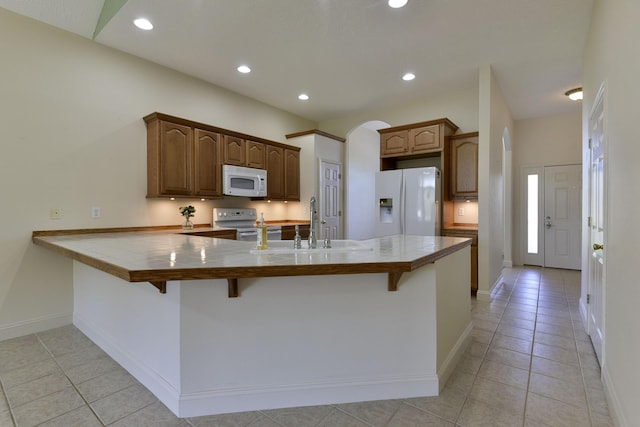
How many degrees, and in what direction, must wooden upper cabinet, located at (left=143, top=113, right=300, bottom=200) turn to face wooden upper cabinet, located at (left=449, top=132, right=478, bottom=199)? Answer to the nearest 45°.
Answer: approximately 45° to its left

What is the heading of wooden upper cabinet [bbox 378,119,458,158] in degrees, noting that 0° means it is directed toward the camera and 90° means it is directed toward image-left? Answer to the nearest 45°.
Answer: approximately 45°

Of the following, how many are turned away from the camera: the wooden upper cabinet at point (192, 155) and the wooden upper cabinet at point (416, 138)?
0

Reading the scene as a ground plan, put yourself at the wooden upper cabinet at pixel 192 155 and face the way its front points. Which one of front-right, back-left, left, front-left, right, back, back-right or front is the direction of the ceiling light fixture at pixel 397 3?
front

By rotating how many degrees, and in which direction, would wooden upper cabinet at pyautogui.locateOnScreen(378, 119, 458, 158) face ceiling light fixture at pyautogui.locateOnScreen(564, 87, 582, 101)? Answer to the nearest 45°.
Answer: approximately 135° to its left

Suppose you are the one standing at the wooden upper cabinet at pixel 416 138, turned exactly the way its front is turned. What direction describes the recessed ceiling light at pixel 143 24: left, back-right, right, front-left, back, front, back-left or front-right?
front

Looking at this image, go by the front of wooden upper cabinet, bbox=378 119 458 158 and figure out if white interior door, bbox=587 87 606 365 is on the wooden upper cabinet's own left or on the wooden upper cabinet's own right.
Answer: on the wooden upper cabinet's own left

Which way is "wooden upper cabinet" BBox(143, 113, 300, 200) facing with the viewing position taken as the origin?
facing the viewer and to the right of the viewer

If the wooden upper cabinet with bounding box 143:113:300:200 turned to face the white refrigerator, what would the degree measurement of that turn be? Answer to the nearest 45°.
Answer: approximately 45° to its left

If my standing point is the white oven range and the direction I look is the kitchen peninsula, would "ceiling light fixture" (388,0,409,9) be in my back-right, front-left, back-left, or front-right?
front-left

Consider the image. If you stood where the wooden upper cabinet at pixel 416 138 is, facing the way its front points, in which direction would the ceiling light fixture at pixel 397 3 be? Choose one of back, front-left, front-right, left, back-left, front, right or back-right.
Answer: front-left

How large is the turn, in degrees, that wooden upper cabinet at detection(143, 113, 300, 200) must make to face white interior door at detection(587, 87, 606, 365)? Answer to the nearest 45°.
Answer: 0° — it already faces it
